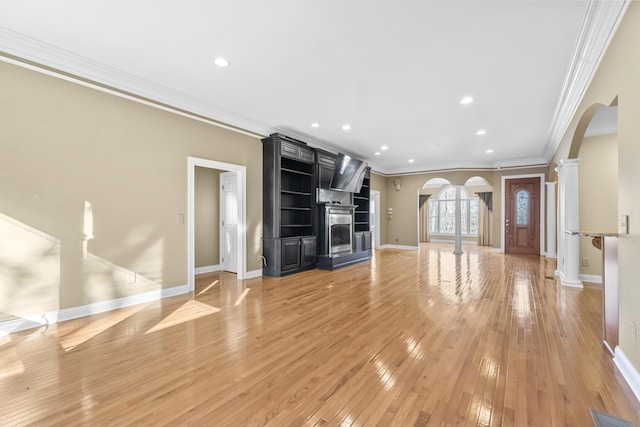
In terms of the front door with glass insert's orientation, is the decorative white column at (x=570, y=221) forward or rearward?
forward

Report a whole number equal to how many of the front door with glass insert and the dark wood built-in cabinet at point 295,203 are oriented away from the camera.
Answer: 0

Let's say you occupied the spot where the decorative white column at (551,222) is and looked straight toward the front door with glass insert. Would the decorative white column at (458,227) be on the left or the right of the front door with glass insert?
left

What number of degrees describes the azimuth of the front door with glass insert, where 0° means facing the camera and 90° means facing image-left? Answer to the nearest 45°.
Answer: approximately 0°

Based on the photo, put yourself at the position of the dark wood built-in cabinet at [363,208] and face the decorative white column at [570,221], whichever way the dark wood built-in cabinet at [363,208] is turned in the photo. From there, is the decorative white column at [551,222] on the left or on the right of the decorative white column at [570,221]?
left

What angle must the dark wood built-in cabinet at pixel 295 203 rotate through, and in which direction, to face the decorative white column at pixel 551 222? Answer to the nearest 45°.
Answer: approximately 45° to its left

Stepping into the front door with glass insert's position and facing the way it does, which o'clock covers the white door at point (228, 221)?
The white door is roughly at 1 o'clock from the front door with glass insert.

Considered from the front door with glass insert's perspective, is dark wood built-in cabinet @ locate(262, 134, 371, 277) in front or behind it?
in front

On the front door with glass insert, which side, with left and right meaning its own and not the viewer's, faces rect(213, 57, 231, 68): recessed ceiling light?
front

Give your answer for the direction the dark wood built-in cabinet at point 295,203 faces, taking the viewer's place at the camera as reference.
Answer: facing the viewer and to the right of the viewer
